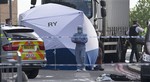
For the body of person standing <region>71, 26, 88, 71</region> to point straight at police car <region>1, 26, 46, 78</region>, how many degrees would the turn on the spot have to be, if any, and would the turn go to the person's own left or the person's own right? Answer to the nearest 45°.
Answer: approximately 45° to the person's own right

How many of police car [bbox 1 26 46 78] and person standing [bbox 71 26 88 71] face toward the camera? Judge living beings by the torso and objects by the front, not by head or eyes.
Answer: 1

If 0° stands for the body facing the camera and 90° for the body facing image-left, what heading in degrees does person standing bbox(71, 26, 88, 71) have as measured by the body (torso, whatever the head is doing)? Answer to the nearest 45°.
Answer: approximately 0°
